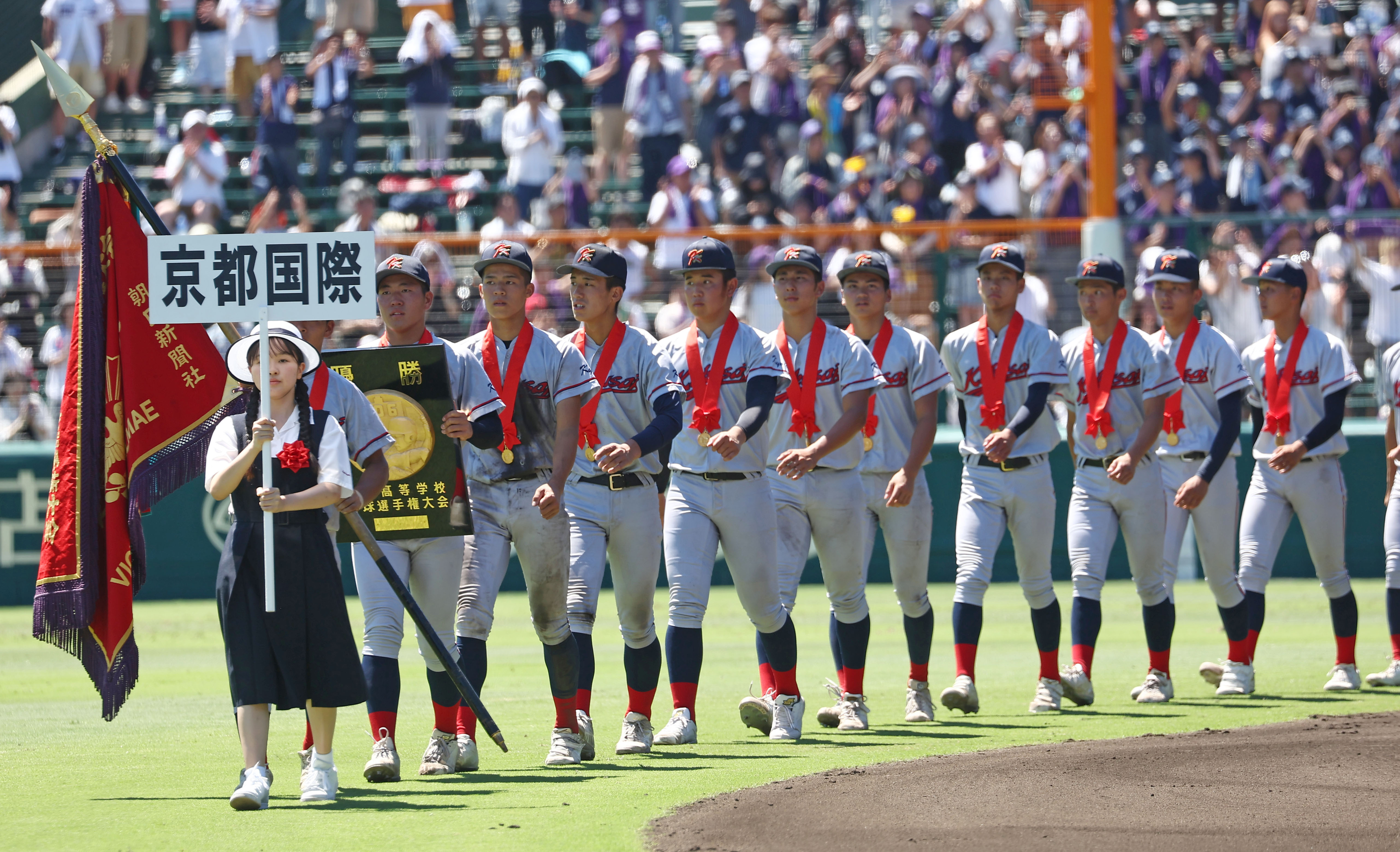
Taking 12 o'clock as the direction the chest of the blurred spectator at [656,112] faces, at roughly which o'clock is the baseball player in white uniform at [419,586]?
The baseball player in white uniform is roughly at 12 o'clock from the blurred spectator.

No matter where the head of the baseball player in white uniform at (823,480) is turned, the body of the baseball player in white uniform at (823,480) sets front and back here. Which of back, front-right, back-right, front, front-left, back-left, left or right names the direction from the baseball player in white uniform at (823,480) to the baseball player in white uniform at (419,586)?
front

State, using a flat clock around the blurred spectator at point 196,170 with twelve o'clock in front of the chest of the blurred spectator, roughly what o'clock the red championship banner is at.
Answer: The red championship banner is roughly at 12 o'clock from the blurred spectator.

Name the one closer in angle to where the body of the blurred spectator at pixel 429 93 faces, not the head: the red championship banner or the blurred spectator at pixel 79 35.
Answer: the red championship banner

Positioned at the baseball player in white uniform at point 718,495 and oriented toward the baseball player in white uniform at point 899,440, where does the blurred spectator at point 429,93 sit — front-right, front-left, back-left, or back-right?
front-left

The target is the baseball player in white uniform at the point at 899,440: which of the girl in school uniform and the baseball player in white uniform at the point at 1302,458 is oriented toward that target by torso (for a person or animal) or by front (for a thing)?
the baseball player in white uniform at the point at 1302,458

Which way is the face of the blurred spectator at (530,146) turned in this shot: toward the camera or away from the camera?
toward the camera

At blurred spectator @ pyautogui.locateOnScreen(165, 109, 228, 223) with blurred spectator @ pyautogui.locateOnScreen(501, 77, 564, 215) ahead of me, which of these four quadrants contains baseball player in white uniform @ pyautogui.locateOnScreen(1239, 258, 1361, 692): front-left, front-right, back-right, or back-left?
front-right

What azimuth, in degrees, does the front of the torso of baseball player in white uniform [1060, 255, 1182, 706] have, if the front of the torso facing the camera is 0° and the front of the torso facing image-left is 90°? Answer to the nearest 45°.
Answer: approximately 45°

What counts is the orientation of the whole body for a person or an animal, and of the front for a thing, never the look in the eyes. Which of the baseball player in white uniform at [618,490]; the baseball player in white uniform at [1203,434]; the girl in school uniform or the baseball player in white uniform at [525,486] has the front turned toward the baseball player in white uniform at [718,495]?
the baseball player in white uniform at [1203,434]

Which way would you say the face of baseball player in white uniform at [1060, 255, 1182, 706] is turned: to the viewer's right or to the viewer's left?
to the viewer's left

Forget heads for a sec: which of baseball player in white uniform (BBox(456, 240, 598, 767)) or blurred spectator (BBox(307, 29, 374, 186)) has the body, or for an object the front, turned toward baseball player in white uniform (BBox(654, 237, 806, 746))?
the blurred spectator

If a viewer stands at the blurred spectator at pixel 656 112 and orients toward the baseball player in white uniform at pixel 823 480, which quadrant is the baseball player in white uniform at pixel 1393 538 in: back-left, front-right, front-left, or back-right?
front-left

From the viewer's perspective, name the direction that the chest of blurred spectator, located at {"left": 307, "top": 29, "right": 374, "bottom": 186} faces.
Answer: toward the camera

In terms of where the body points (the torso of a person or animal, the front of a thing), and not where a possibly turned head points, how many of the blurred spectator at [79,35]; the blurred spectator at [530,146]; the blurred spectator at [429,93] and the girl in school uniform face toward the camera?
4

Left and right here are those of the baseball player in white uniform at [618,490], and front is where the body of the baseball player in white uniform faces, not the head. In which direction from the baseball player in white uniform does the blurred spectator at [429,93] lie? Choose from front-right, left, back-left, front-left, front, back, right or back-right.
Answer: back-right

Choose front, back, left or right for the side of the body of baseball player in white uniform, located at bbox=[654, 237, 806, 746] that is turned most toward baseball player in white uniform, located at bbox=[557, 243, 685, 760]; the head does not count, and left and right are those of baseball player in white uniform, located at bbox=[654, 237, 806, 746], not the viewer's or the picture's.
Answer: front

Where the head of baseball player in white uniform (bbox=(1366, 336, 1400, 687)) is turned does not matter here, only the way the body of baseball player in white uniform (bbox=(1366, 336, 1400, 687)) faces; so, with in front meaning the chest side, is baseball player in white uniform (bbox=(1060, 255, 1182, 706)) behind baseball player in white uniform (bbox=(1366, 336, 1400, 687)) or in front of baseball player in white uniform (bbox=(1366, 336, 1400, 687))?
in front

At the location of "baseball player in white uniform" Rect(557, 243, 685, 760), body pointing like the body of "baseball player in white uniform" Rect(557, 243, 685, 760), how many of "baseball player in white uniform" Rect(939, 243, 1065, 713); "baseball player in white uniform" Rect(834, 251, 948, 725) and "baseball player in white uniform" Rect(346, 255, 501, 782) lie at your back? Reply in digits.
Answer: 2
